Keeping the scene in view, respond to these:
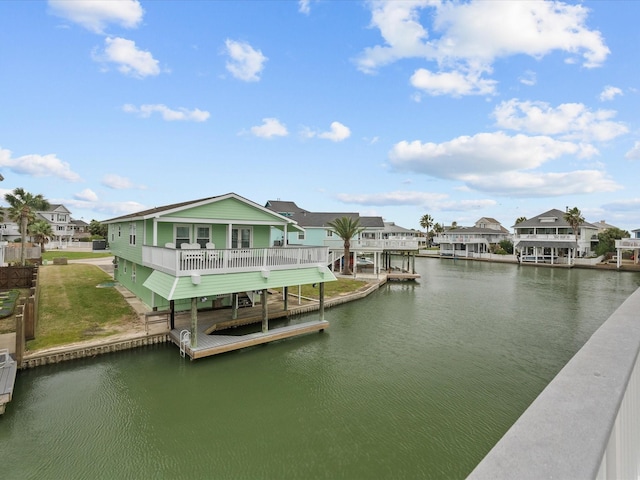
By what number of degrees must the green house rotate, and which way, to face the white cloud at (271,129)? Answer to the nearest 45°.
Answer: approximately 135° to its left

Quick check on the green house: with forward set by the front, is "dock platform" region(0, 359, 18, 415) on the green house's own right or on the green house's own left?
on the green house's own right

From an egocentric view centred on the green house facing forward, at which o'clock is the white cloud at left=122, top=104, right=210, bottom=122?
The white cloud is roughly at 7 o'clock from the green house.

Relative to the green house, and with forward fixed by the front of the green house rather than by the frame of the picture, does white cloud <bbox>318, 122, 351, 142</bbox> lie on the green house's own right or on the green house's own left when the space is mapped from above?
on the green house's own left

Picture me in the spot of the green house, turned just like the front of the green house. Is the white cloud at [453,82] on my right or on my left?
on my left

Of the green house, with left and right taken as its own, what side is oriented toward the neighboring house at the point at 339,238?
left

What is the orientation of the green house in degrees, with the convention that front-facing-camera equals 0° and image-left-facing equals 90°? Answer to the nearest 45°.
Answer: approximately 315°

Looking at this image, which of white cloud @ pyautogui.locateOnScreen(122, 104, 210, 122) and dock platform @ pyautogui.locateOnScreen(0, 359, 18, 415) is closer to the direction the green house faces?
the dock platform
